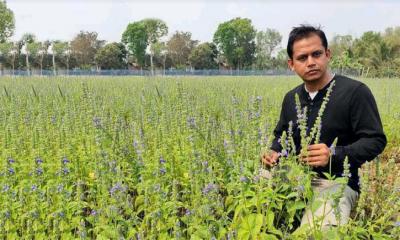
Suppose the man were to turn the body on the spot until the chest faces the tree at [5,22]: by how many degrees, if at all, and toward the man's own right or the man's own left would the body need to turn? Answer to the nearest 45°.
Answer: approximately 90° to the man's own right

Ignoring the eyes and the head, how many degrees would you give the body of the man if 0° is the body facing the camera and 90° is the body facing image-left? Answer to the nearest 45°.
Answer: approximately 45°

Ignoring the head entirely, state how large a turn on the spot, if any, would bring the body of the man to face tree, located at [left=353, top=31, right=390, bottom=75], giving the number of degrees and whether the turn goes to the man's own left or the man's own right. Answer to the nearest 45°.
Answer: approximately 135° to the man's own right
